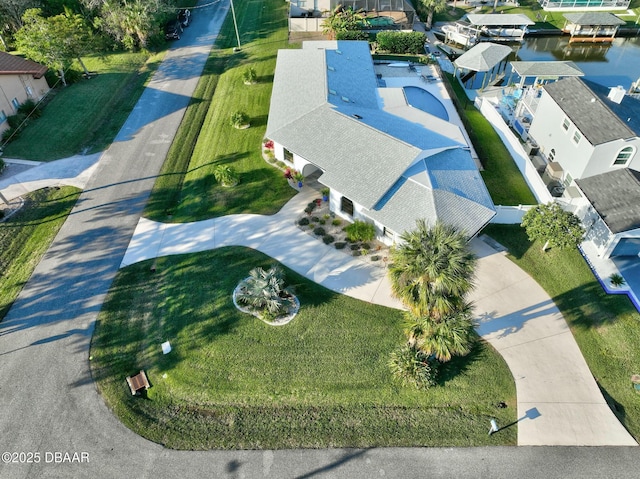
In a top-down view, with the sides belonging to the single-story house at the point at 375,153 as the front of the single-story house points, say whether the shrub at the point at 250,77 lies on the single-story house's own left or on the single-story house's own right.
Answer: on the single-story house's own right

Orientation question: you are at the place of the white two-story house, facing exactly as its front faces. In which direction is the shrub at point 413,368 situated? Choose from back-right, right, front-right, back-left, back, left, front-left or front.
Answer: front-right

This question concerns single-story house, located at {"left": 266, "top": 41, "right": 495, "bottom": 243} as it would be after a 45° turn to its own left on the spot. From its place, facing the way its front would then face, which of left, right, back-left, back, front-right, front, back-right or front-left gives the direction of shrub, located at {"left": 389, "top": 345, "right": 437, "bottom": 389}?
front

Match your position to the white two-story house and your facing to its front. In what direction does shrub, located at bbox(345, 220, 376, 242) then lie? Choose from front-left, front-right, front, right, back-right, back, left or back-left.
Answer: right

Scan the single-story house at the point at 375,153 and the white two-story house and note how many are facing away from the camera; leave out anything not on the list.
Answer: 0

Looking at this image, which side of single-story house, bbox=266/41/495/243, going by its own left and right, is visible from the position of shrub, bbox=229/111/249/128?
right

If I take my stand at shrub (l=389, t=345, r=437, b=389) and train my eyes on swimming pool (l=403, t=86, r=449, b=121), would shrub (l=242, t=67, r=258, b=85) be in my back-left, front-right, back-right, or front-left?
front-left

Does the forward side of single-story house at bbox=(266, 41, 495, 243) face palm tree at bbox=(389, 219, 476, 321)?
no

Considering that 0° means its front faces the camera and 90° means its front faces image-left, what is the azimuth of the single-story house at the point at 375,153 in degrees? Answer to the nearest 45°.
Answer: approximately 45°

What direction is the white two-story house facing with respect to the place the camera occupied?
facing the viewer and to the right of the viewer

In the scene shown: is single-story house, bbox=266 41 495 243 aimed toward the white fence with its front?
no

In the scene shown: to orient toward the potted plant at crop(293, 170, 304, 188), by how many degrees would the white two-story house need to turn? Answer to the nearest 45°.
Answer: approximately 90° to its right

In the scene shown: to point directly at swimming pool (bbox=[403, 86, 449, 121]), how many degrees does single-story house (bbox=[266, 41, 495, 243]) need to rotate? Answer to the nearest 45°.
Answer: approximately 135° to its right

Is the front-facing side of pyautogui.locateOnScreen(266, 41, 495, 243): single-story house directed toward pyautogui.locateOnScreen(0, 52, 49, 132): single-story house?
no

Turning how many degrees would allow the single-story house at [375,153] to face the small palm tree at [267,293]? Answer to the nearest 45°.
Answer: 0° — it already faces it

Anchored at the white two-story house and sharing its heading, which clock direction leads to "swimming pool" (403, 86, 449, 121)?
The swimming pool is roughly at 5 o'clock from the white two-story house.

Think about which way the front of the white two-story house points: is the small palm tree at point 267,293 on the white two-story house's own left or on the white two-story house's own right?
on the white two-story house's own right

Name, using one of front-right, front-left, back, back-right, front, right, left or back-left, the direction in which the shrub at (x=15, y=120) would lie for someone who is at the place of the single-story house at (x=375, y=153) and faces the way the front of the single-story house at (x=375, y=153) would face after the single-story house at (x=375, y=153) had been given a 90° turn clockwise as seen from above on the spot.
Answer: front-left

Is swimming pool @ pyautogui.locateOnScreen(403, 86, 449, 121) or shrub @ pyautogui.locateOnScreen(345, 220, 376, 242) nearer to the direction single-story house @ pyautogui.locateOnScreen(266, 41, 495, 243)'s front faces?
the shrub

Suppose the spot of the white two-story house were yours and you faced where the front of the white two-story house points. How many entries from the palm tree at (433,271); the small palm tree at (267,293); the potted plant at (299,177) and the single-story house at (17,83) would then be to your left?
0
